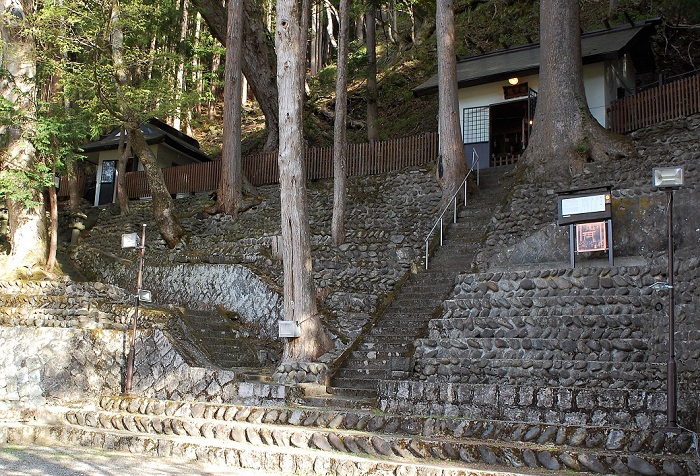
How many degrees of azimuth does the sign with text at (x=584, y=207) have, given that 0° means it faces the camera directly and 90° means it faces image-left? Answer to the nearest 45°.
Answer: approximately 0°

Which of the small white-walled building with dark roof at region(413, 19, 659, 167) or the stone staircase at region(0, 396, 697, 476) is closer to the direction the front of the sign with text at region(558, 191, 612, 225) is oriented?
the stone staircase

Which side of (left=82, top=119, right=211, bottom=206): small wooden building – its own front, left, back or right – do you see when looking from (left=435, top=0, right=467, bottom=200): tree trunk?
left

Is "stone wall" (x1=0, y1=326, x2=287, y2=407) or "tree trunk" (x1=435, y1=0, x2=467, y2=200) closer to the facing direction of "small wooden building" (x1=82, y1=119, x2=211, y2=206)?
the stone wall

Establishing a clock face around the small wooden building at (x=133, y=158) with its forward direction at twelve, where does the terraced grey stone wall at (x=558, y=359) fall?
The terraced grey stone wall is roughly at 10 o'clock from the small wooden building.

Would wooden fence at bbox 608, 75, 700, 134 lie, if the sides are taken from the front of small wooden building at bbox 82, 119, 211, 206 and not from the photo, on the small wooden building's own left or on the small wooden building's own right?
on the small wooden building's own left

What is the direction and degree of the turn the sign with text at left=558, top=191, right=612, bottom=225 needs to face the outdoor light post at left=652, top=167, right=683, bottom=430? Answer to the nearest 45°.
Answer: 0° — it already faces it

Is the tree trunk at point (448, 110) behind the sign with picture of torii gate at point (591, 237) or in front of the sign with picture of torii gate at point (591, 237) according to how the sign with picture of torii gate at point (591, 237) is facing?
behind

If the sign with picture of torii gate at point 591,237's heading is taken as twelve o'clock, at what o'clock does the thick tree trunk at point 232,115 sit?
The thick tree trunk is roughly at 4 o'clock from the sign with picture of torii gate.

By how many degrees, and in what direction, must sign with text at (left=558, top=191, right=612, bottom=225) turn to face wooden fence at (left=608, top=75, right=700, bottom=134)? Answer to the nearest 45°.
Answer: approximately 180°

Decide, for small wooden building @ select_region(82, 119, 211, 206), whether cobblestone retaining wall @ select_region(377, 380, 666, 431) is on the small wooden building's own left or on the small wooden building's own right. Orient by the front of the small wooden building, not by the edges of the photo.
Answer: on the small wooden building's own left

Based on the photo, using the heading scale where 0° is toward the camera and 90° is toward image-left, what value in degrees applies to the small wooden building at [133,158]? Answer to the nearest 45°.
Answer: approximately 45°

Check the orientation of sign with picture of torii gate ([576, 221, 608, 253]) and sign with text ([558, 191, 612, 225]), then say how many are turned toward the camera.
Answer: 2
